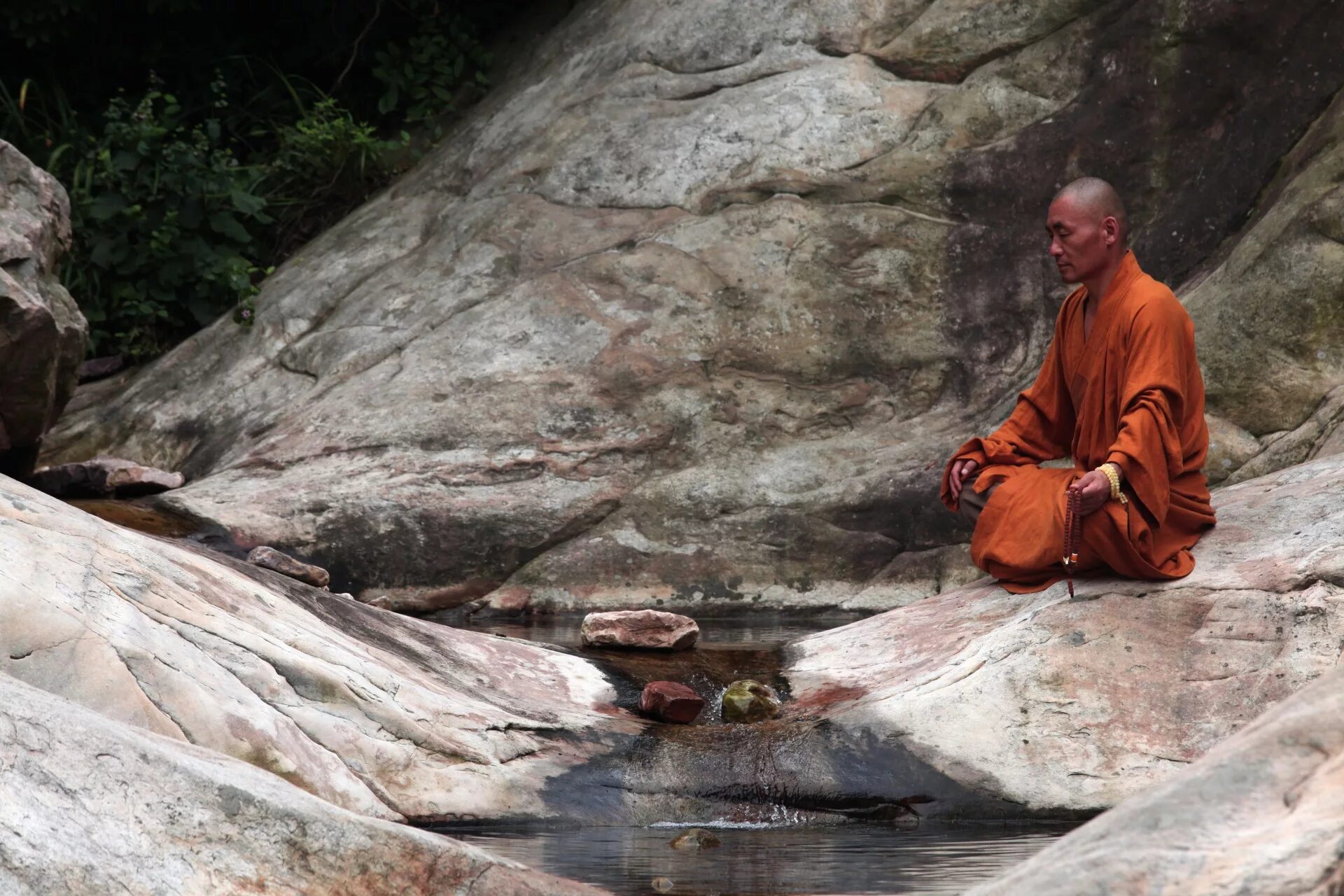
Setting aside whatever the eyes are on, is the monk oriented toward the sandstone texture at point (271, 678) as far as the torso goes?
yes

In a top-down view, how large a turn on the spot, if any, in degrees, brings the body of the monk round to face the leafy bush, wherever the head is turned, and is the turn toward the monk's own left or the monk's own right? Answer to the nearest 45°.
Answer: approximately 90° to the monk's own right

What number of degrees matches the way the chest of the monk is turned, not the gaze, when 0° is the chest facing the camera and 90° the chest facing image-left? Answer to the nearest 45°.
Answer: approximately 45°

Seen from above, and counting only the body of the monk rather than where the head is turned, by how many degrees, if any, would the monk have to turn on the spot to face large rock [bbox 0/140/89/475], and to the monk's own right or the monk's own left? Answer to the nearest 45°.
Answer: approximately 45° to the monk's own right

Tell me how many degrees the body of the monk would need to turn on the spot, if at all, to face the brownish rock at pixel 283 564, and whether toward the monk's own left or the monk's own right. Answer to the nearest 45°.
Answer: approximately 45° to the monk's own right
